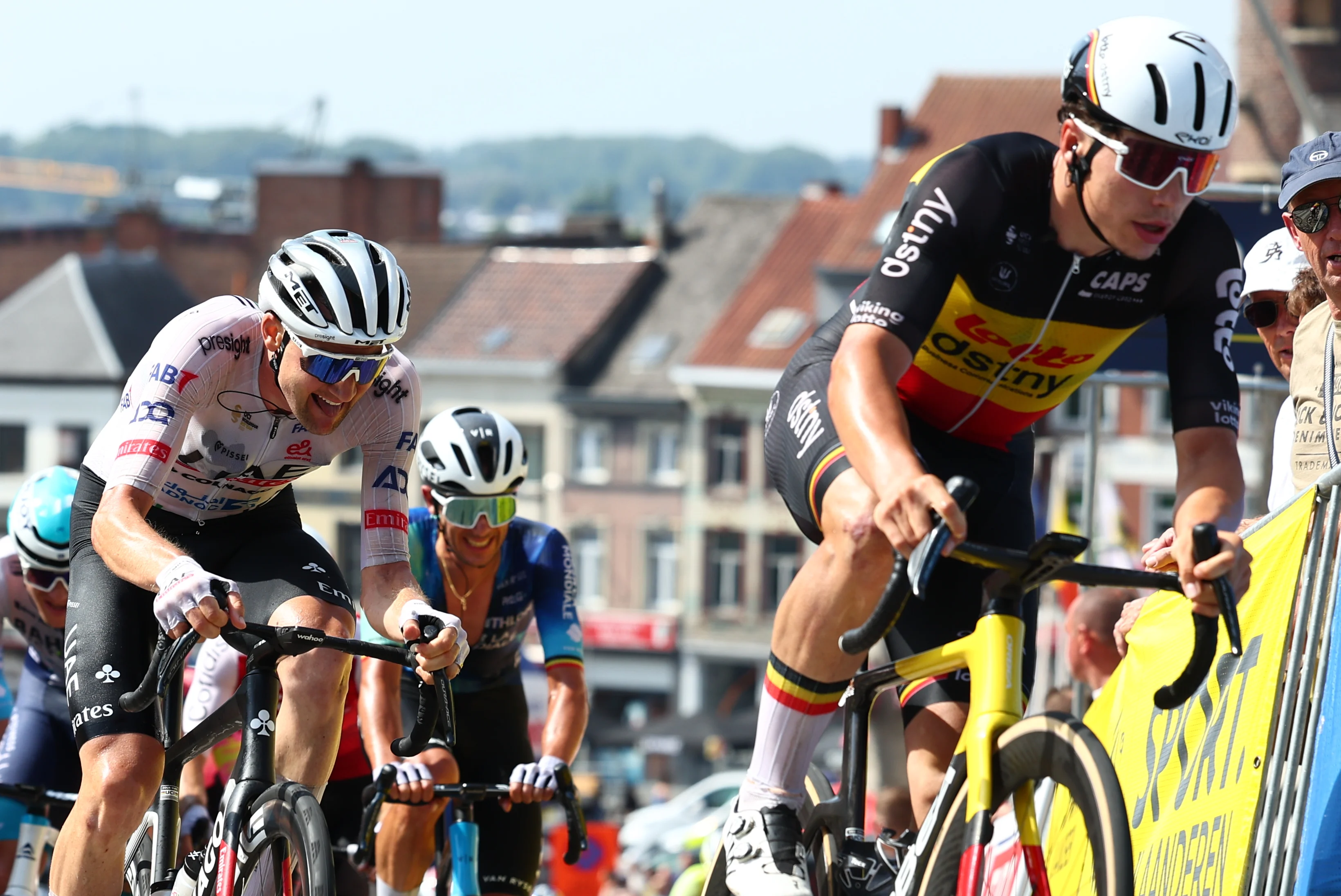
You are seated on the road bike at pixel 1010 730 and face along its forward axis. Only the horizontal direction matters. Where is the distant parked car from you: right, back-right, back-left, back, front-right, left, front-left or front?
back-left

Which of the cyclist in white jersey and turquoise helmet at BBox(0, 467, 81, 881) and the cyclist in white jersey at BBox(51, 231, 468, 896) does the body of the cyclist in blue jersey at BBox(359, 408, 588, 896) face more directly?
the cyclist in white jersey at BBox(51, 231, 468, 896)

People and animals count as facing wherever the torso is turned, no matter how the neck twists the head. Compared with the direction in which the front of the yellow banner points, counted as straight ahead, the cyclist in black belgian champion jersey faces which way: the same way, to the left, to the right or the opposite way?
to the left

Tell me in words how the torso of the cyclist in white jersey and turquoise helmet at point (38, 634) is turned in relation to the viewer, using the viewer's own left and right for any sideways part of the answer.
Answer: facing the viewer and to the right of the viewer

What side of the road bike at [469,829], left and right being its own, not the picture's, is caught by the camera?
front

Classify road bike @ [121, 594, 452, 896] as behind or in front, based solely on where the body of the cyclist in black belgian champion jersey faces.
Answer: behind

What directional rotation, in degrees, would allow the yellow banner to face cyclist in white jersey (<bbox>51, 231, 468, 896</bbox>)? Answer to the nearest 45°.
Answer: approximately 45° to its right

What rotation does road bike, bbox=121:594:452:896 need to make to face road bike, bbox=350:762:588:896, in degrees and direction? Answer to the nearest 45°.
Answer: approximately 90° to its left

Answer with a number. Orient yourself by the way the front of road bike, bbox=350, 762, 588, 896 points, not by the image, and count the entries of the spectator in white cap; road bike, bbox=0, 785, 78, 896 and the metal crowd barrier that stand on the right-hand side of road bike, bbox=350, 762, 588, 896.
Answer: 1

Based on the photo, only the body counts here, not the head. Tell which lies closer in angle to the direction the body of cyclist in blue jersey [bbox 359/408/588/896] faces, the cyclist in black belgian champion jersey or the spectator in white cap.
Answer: the cyclist in black belgian champion jersey

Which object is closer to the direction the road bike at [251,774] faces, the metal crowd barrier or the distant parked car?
the metal crowd barrier

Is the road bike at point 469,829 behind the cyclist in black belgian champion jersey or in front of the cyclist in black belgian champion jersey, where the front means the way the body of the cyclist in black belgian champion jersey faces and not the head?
behind

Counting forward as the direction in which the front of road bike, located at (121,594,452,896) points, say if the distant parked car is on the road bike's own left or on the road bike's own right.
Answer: on the road bike's own left

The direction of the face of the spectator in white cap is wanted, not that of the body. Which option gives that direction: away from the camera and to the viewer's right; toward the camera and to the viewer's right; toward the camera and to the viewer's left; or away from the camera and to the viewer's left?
toward the camera and to the viewer's left

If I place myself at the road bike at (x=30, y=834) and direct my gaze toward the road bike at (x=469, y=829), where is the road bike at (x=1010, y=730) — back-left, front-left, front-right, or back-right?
front-right
